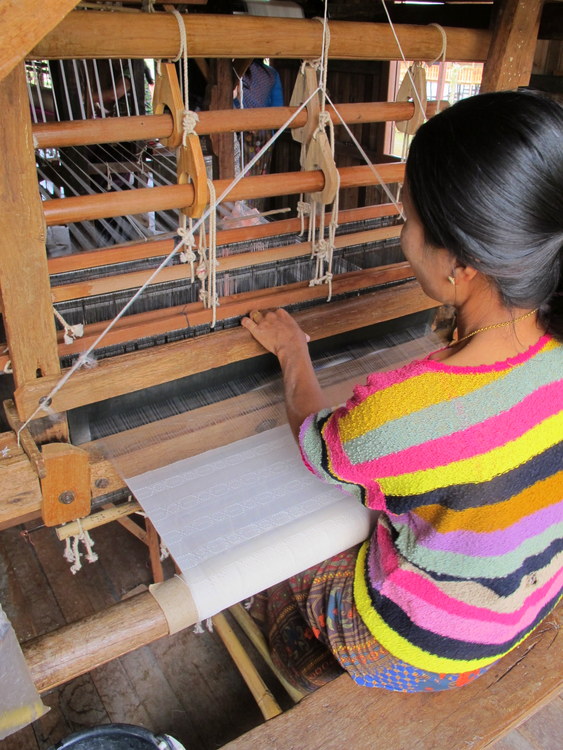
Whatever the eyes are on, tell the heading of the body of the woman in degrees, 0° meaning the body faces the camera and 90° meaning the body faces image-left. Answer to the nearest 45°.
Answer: approximately 135°

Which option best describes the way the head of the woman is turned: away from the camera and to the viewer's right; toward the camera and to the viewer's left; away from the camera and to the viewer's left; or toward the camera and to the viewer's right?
away from the camera and to the viewer's left
